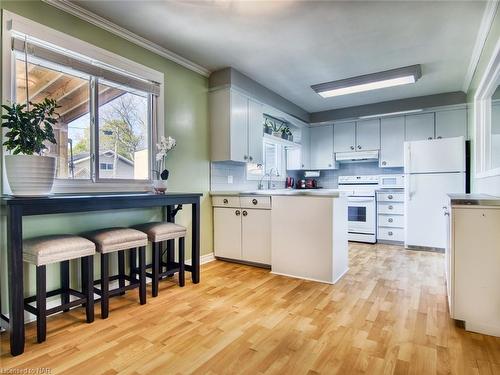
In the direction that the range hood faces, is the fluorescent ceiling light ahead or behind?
ahead

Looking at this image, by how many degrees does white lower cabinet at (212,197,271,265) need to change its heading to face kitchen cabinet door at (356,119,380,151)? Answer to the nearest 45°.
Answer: approximately 180°

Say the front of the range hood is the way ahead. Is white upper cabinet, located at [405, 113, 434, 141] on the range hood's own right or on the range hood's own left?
on the range hood's own left

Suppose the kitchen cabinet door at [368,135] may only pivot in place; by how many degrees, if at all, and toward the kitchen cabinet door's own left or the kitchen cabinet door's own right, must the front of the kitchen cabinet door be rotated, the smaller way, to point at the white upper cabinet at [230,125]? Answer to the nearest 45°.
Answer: approximately 45° to the kitchen cabinet door's own right

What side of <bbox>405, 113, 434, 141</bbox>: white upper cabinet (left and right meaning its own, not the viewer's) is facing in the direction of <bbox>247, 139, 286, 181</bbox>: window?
right

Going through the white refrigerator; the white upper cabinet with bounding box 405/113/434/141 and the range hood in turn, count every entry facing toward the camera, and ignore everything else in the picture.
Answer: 3

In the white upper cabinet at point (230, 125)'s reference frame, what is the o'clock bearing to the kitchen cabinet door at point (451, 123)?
The kitchen cabinet door is roughly at 10 o'clock from the white upper cabinet.

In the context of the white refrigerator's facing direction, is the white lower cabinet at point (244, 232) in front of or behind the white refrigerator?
in front

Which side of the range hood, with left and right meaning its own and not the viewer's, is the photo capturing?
front

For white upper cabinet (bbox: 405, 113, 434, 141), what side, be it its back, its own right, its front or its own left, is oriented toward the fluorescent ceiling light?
front

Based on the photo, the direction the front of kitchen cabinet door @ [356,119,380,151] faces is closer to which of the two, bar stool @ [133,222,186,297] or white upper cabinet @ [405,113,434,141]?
the bar stool

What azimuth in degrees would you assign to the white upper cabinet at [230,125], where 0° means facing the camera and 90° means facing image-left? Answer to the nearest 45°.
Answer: approximately 315°

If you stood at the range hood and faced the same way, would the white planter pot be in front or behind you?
in front

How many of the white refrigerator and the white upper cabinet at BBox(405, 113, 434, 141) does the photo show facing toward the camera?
2

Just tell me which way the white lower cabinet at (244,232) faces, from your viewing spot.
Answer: facing the viewer and to the left of the viewer

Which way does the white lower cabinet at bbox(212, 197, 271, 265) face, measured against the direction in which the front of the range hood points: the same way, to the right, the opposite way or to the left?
the same way

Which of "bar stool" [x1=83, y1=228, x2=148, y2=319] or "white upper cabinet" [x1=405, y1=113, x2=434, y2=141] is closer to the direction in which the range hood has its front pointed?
the bar stool

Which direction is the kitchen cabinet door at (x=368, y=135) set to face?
toward the camera

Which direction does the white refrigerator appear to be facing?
toward the camera

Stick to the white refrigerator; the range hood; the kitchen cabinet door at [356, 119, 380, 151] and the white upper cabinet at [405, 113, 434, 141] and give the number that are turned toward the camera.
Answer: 4
